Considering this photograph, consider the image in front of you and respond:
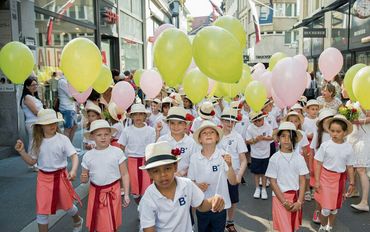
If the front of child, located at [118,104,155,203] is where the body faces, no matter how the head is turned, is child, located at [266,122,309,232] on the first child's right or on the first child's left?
on the first child's left

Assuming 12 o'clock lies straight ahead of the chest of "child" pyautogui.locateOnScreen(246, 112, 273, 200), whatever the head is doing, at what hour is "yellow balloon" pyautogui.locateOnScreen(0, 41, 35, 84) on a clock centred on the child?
The yellow balloon is roughly at 2 o'clock from the child.

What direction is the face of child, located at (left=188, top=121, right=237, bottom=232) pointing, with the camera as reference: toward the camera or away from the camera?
toward the camera

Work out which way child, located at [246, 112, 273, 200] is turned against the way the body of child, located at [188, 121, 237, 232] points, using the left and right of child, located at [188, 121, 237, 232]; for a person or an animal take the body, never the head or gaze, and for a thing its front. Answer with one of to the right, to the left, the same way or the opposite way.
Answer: the same way

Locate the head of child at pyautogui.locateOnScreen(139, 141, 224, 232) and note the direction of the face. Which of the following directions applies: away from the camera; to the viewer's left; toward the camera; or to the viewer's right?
toward the camera

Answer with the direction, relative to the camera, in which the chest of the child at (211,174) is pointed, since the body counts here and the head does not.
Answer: toward the camera

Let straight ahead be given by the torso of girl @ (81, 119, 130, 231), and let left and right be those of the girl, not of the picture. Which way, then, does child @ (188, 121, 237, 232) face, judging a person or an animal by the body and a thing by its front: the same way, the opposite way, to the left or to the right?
the same way

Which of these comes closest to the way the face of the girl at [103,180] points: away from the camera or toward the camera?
toward the camera

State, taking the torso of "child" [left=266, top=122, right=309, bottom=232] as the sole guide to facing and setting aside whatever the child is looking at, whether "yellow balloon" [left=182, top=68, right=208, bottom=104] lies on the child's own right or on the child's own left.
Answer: on the child's own right

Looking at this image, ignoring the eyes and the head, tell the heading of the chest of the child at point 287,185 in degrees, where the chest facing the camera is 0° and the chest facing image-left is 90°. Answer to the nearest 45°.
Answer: approximately 0°

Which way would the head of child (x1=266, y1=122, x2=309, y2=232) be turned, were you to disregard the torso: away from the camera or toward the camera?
toward the camera

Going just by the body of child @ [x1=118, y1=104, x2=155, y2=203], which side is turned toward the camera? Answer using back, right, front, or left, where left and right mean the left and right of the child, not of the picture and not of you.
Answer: front

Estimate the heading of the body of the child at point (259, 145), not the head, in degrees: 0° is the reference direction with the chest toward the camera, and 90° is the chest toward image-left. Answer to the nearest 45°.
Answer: approximately 0°

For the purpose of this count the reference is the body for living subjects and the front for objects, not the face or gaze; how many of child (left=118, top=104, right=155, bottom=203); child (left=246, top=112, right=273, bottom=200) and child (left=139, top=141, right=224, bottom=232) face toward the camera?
3

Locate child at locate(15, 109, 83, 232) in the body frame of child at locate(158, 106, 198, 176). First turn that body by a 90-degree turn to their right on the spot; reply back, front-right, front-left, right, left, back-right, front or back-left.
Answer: front
